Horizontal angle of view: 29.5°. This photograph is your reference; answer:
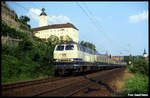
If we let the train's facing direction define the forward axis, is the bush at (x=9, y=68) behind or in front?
in front

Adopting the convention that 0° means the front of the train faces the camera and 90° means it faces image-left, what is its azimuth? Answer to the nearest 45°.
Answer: approximately 45°
